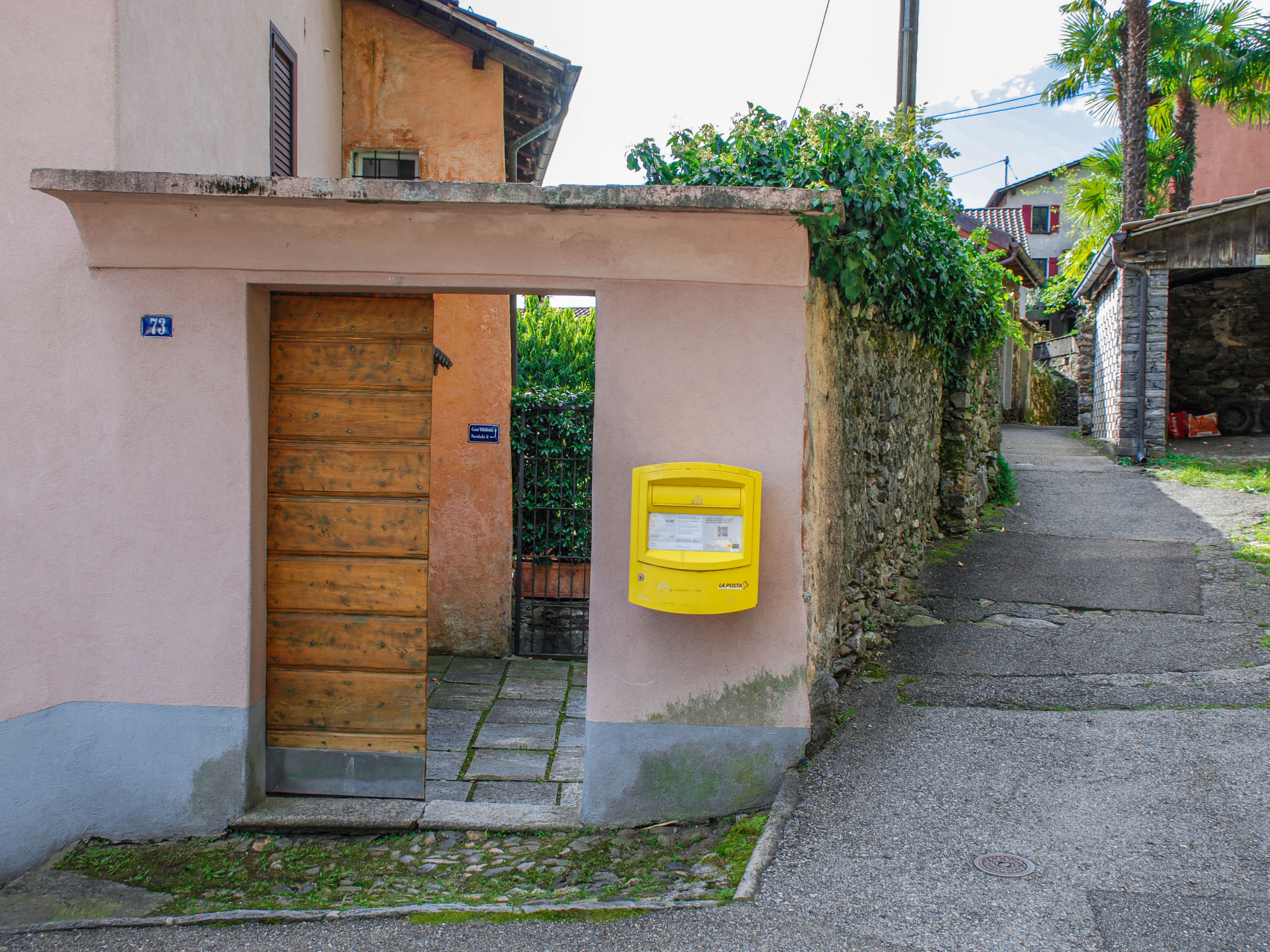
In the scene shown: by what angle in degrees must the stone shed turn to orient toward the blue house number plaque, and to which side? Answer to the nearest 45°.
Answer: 0° — it already faces it

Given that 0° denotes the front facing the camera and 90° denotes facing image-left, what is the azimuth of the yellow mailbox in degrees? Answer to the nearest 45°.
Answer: approximately 0°

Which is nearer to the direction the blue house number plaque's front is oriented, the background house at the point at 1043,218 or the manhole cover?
the manhole cover

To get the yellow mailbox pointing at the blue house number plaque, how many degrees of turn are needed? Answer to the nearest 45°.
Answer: approximately 90° to its right

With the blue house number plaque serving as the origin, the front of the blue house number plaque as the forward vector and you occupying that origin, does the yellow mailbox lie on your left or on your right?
on your left
